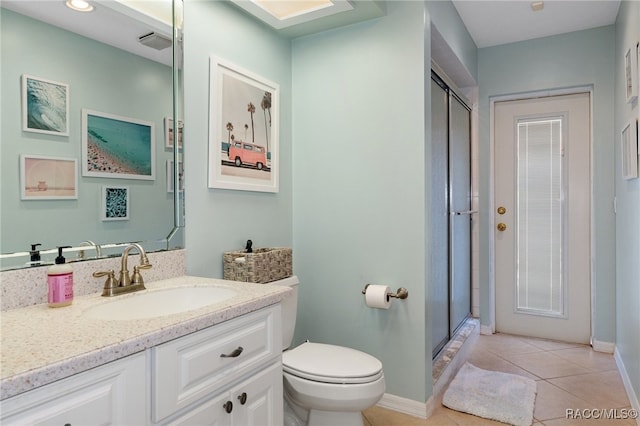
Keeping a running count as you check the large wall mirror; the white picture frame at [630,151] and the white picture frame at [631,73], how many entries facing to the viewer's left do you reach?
2

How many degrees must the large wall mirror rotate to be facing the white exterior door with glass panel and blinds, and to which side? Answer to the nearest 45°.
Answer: approximately 45° to its left

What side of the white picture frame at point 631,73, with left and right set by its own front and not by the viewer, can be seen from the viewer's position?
left

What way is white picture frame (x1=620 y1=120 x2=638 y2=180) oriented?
to the viewer's left

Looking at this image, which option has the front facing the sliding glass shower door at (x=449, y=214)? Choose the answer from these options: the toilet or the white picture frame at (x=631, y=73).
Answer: the white picture frame

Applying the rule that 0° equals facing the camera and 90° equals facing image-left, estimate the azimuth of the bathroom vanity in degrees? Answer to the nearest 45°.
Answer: approximately 315°

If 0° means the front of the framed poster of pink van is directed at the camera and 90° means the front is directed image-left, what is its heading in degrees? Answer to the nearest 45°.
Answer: approximately 315°

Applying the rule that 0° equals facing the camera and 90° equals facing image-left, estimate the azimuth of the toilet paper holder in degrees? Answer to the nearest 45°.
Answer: approximately 0°
